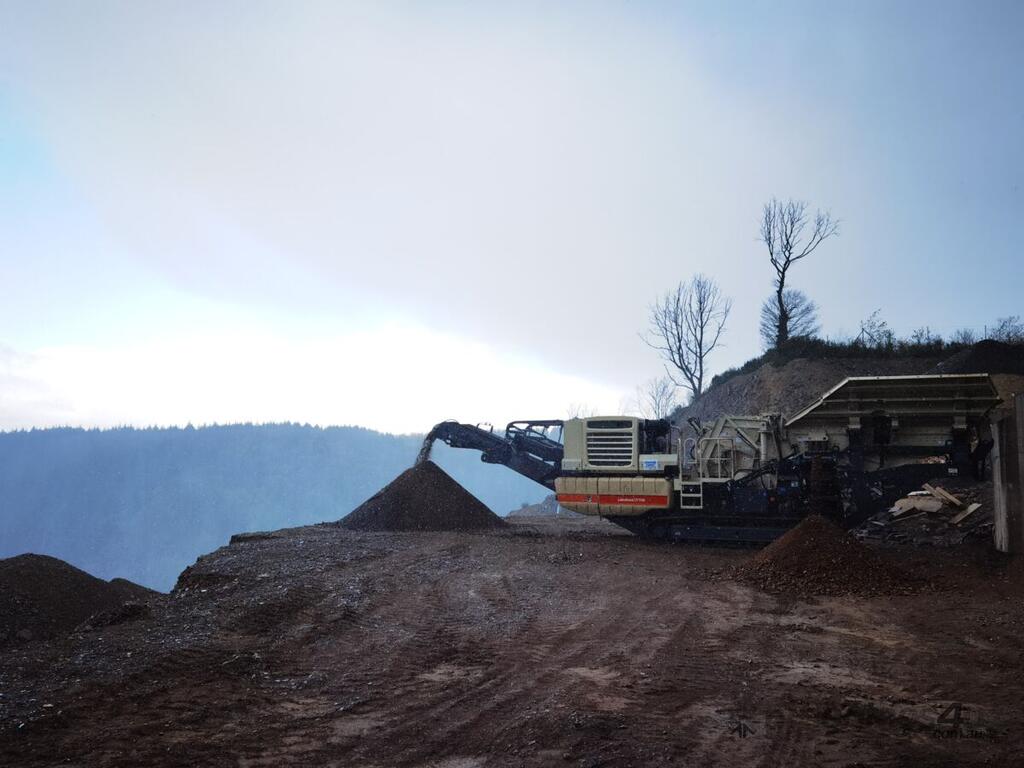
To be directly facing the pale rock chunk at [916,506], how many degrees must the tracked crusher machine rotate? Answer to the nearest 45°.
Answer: approximately 135° to its right

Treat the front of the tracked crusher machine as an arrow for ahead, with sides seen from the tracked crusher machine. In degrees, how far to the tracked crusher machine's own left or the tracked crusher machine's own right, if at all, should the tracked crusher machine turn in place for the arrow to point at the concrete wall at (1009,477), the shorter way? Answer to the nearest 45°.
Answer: approximately 135° to the tracked crusher machine's own left

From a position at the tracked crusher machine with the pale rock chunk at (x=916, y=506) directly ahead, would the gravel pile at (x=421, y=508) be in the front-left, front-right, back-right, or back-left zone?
back-left

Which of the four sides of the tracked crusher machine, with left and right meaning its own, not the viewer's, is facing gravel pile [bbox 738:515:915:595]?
left

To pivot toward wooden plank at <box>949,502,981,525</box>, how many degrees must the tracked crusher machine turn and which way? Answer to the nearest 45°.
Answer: approximately 180°

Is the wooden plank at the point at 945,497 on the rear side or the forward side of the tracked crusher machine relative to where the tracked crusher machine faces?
on the rear side

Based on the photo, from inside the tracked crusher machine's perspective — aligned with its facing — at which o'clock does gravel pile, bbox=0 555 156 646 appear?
The gravel pile is roughly at 11 o'clock from the tracked crusher machine.

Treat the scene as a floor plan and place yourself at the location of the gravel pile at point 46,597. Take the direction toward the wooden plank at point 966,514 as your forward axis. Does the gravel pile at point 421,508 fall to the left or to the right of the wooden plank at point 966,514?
left

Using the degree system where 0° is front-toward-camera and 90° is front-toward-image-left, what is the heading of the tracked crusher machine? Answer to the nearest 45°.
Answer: approximately 90°
